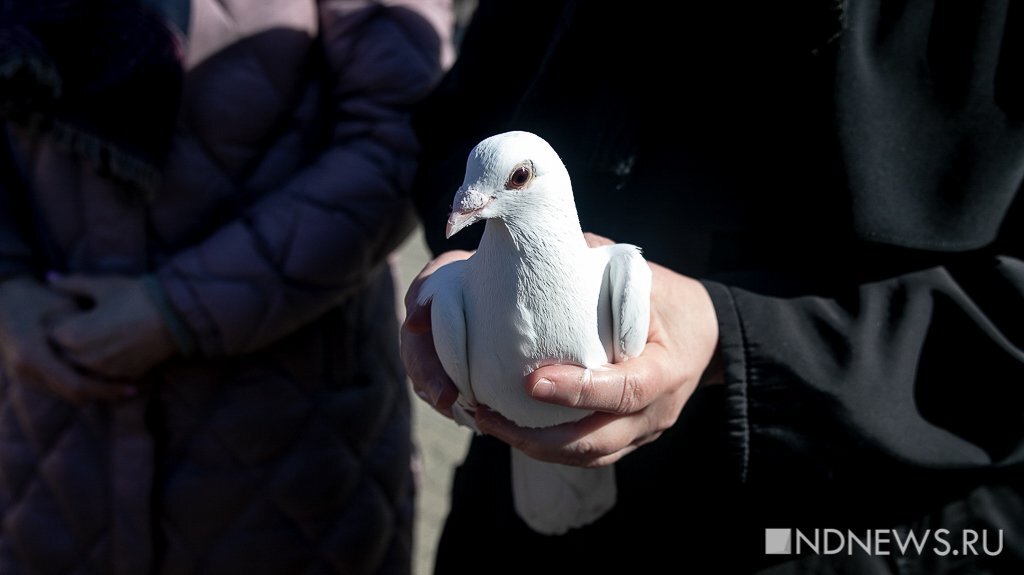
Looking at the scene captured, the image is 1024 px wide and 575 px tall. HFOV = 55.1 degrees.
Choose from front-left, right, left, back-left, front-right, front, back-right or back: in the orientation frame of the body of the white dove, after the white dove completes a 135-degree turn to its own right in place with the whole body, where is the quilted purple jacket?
front

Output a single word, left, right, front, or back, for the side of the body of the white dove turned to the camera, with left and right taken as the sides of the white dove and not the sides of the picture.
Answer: front

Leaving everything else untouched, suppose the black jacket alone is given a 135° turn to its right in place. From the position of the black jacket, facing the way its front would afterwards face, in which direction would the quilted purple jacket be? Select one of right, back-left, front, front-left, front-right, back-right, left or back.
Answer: left

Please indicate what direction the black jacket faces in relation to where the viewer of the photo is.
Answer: facing the viewer and to the left of the viewer
